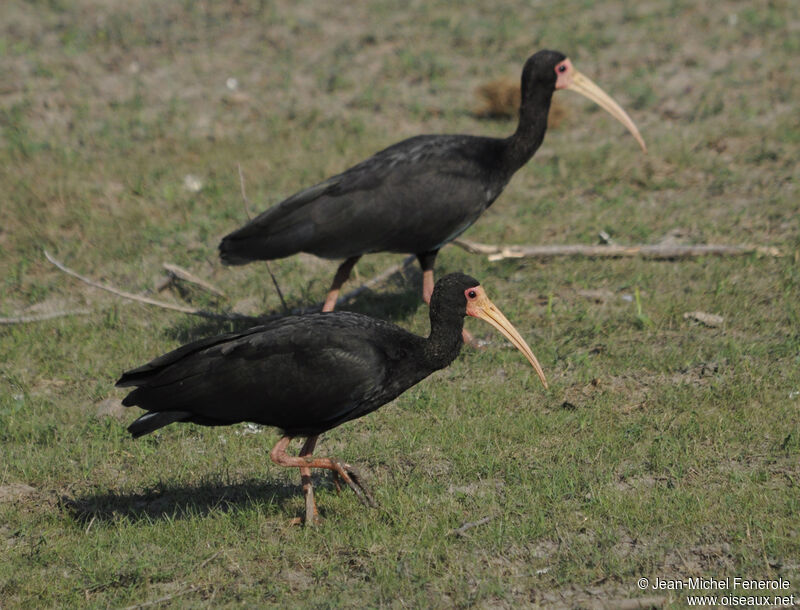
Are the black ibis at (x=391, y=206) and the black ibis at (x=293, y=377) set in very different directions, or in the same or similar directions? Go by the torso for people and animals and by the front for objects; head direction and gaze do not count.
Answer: same or similar directions

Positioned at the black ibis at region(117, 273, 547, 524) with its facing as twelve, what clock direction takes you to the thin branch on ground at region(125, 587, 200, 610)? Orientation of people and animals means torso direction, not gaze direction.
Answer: The thin branch on ground is roughly at 4 o'clock from the black ibis.

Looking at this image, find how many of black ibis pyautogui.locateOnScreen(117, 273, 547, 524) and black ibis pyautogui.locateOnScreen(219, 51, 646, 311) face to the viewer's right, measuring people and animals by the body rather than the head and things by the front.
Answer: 2

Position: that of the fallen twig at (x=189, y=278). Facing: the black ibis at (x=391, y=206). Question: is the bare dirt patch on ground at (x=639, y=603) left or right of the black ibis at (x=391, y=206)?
right

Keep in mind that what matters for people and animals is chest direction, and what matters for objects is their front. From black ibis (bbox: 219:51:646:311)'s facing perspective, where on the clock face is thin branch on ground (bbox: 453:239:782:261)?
The thin branch on ground is roughly at 11 o'clock from the black ibis.

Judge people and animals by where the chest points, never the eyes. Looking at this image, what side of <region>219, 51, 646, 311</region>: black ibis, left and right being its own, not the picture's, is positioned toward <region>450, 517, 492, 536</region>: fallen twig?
right

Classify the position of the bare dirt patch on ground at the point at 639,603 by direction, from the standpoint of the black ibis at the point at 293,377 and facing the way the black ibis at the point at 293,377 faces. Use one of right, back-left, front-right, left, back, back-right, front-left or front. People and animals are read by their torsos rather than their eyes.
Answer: front-right

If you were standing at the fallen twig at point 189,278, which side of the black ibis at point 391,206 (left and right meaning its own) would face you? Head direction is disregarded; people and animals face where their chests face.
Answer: back

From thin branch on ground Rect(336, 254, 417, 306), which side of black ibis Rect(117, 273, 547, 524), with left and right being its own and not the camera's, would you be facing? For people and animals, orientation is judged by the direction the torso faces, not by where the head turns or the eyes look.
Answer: left

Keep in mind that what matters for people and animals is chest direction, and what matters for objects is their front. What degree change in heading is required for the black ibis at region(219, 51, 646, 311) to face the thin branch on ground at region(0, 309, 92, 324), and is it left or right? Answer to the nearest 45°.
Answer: approximately 180°

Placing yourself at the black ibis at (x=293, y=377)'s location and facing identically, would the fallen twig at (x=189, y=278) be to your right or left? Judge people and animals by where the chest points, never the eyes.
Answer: on your left

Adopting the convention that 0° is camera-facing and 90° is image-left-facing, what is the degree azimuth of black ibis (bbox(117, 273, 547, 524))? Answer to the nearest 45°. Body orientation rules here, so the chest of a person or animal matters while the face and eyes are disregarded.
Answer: approximately 270°

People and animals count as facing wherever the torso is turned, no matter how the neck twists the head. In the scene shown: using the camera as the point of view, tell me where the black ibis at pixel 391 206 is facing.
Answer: facing to the right of the viewer
